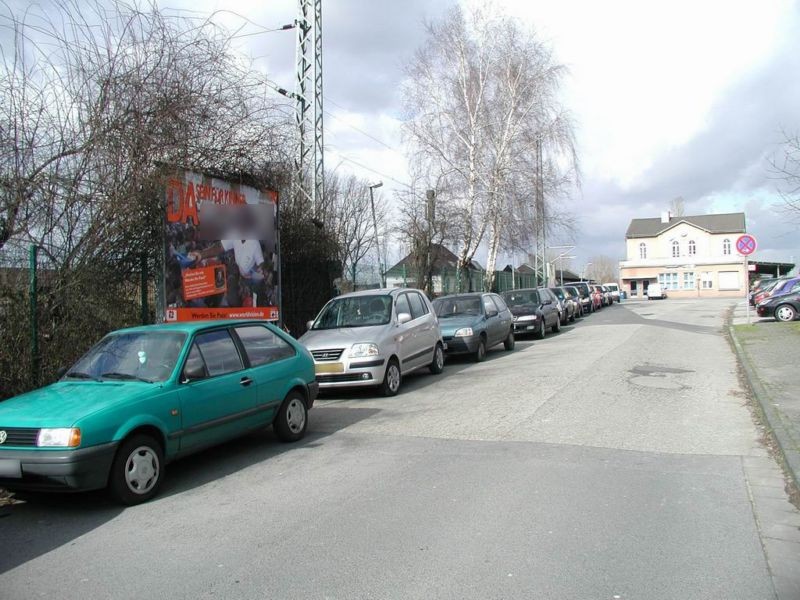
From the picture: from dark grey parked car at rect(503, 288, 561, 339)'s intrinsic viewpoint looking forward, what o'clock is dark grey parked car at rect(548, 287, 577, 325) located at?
dark grey parked car at rect(548, 287, 577, 325) is roughly at 5 o'clock from dark grey parked car at rect(503, 288, 561, 339).

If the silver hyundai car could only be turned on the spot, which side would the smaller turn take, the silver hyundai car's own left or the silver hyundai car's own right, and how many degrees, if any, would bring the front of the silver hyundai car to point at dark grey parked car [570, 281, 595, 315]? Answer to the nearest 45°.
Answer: approximately 180°

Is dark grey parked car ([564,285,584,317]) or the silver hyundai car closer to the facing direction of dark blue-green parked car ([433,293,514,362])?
the silver hyundai car

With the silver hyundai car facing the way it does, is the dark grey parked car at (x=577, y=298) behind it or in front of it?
behind

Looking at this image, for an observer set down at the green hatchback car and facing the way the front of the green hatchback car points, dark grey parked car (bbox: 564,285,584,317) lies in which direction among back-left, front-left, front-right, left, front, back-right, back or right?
back

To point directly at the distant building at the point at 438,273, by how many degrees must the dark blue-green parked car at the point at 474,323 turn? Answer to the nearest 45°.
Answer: approximately 135° to its right

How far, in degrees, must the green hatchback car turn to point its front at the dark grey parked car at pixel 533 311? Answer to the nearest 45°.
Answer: approximately 180°

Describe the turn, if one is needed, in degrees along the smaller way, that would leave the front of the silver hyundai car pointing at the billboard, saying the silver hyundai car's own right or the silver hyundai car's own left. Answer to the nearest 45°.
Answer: approximately 45° to the silver hyundai car's own right
